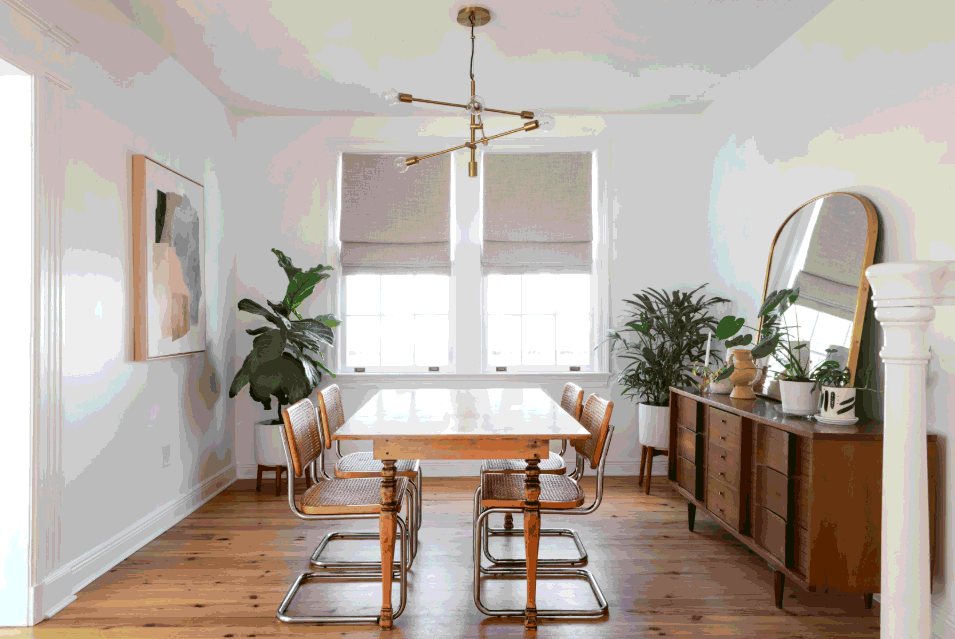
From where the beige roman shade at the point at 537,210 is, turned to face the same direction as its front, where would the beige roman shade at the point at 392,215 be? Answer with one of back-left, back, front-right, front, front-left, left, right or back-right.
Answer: right

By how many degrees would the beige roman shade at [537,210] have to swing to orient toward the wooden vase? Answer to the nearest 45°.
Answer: approximately 45° to its left

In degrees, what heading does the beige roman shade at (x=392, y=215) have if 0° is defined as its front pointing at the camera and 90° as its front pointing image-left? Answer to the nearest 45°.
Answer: approximately 0°

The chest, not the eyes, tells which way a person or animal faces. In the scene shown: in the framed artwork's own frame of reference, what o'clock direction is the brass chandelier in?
The brass chandelier is roughly at 12 o'clock from the framed artwork.

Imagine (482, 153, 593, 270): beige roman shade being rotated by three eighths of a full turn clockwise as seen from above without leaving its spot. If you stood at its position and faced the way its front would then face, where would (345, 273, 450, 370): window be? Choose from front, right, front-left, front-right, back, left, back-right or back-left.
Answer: front-left

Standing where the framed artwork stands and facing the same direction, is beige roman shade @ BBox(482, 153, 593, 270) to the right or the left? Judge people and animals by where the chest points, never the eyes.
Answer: on its left

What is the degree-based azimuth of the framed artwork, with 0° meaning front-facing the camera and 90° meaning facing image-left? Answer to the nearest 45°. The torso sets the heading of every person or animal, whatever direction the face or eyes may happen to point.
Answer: approximately 315°

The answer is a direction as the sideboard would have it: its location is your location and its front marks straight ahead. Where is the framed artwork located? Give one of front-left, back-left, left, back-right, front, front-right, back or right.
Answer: front-right

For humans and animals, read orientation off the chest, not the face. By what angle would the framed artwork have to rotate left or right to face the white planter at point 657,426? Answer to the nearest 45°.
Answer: approximately 45° to its left

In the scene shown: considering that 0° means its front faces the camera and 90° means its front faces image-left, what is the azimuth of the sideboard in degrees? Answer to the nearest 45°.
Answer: approximately 45°

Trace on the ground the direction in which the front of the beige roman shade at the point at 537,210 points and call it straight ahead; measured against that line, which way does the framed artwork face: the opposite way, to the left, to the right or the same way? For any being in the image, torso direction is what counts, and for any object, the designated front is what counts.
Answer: to the left

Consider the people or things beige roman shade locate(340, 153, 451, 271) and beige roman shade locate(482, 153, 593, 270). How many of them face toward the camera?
2

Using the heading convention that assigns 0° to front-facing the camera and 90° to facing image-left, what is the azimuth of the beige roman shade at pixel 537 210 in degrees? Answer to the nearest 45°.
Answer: approximately 0°
